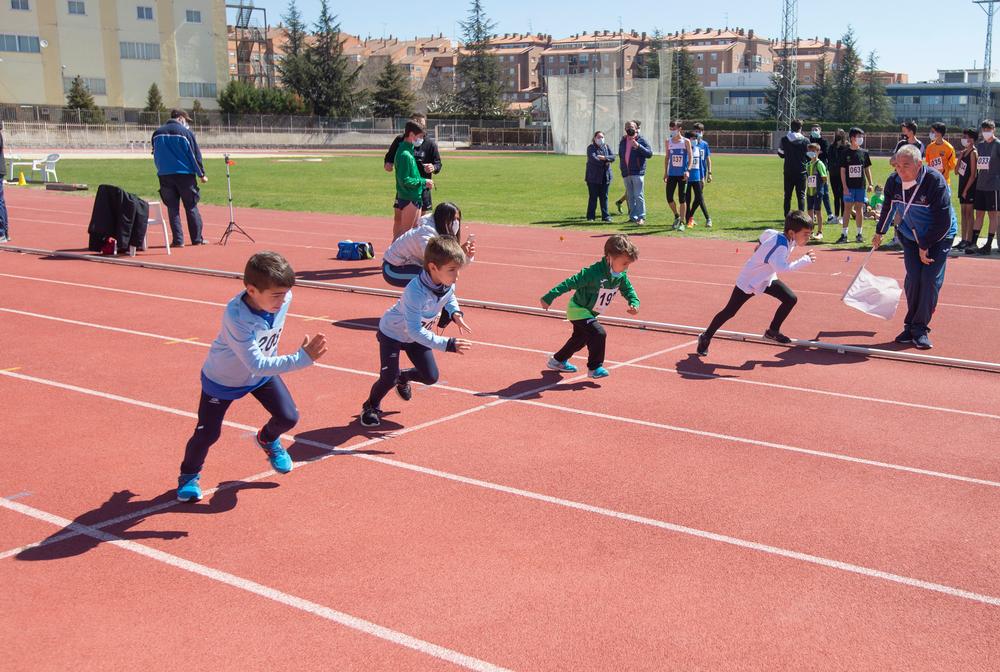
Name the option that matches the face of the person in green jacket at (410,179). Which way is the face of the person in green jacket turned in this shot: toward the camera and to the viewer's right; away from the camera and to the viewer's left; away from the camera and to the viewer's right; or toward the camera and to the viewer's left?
toward the camera and to the viewer's right

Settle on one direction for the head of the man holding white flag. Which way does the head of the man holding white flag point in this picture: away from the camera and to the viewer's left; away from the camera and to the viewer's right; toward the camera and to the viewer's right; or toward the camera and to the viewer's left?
toward the camera and to the viewer's left

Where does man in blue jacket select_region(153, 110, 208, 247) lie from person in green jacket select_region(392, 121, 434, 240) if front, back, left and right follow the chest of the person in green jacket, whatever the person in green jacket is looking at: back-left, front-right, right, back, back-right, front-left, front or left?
back-left

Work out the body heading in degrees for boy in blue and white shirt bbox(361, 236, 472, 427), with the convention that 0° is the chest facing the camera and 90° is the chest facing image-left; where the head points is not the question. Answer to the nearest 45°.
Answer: approximately 315°

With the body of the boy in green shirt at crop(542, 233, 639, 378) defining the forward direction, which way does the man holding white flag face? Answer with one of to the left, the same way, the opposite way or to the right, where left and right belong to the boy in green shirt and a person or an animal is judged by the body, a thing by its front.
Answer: to the right

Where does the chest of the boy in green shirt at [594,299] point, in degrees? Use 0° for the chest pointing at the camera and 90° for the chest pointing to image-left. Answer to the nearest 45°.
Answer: approximately 315°

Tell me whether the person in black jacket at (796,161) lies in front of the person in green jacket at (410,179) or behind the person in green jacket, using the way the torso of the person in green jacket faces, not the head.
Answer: in front

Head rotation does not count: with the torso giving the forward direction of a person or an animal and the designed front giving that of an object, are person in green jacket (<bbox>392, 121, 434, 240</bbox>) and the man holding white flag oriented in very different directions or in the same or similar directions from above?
very different directions

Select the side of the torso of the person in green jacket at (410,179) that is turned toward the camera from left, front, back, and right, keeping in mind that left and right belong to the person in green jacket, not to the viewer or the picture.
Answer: right

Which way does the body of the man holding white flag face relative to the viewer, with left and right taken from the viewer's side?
facing the viewer and to the left of the viewer

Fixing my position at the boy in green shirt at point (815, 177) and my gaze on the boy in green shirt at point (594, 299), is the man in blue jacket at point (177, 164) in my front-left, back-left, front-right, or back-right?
front-right

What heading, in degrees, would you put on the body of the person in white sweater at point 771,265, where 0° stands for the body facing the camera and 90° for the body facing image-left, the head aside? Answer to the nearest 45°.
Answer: approximately 270°

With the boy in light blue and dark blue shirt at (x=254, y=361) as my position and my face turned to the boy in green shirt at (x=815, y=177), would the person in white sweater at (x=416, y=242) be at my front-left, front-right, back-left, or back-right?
front-left

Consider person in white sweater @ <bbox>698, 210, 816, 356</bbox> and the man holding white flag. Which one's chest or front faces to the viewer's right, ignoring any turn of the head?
the person in white sweater

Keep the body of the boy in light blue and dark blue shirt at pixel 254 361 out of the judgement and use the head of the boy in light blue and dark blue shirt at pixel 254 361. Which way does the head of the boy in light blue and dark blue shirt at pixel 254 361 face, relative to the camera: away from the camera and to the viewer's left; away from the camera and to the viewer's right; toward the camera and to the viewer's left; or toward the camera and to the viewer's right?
toward the camera and to the viewer's right
